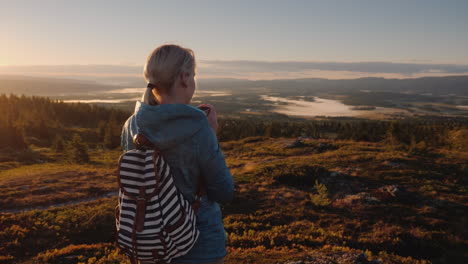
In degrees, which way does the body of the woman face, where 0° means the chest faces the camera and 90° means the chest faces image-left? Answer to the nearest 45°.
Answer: approximately 225°

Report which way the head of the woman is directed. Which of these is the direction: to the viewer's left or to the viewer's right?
to the viewer's right
